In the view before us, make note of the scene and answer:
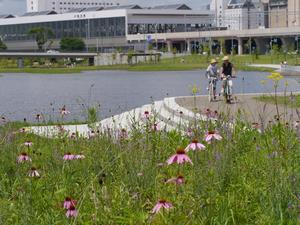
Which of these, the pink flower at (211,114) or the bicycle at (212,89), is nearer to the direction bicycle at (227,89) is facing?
the pink flower

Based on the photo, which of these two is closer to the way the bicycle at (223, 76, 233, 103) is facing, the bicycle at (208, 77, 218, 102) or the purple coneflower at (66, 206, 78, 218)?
the purple coneflower

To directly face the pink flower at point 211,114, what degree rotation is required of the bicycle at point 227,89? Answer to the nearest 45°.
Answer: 0° — it already faces it

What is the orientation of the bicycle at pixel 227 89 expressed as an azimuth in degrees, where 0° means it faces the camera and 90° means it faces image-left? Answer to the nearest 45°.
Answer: approximately 0°

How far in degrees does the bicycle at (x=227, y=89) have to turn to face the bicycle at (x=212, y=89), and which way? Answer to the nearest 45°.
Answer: approximately 135° to its right

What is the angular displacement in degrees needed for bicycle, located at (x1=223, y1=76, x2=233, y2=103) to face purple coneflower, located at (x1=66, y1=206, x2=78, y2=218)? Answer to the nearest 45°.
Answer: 0° — it already faces it
